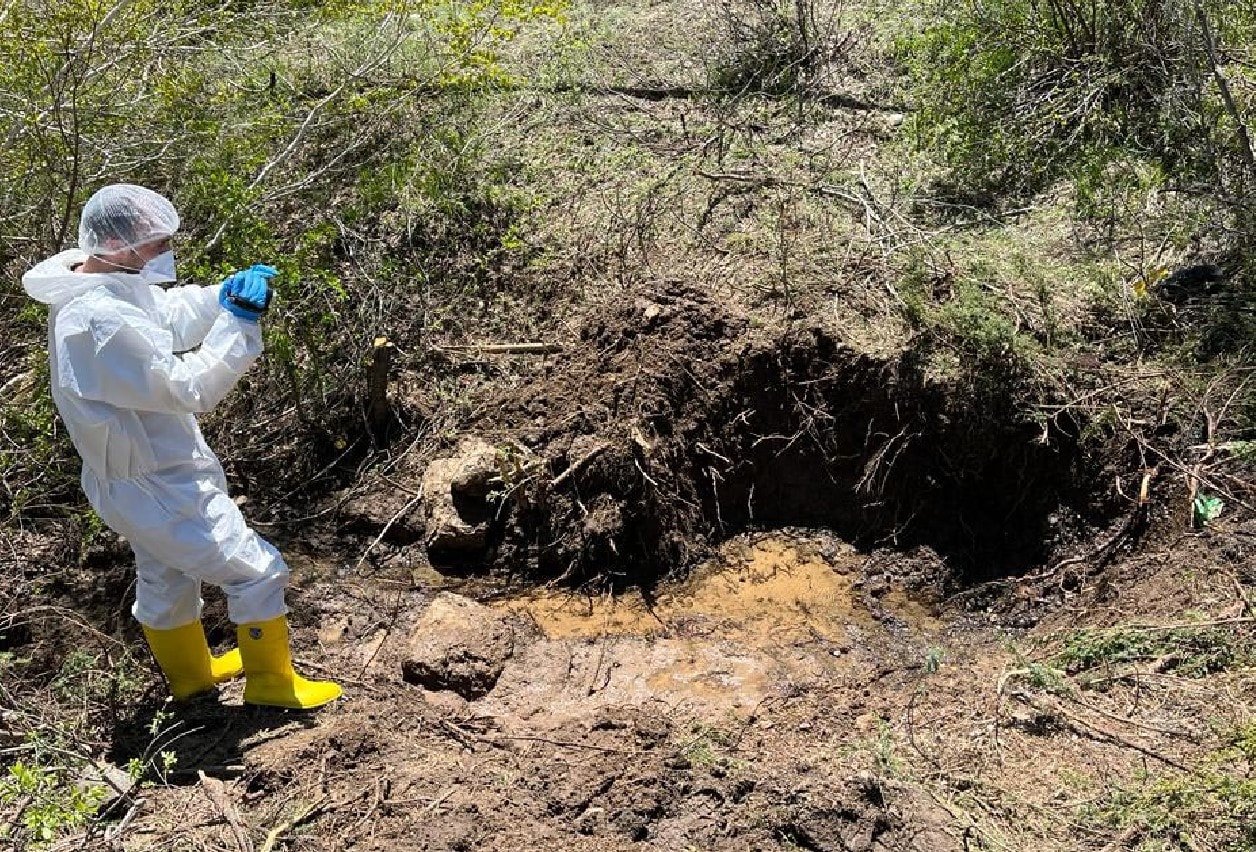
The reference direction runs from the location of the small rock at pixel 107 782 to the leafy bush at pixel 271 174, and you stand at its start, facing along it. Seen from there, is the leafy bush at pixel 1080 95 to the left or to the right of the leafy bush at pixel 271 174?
right

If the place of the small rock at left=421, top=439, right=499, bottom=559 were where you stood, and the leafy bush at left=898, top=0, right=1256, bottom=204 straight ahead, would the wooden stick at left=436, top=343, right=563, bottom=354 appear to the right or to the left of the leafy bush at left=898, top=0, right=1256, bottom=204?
left

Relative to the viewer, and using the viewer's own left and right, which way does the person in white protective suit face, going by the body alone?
facing to the right of the viewer

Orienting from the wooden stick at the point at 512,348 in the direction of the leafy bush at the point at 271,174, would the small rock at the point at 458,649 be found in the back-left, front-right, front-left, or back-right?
back-left

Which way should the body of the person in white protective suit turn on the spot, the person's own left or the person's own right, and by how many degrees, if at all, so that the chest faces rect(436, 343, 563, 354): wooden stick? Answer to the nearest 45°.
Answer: approximately 45° to the person's own left

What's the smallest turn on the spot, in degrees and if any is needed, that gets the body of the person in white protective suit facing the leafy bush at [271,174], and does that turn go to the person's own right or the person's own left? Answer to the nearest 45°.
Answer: approximately 90° to the person's own left

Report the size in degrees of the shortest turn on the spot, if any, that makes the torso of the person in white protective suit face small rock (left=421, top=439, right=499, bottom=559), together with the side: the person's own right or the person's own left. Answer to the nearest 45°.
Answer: approximately 45° to the person's own left

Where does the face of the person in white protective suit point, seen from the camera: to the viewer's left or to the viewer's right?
to the viewer's right
